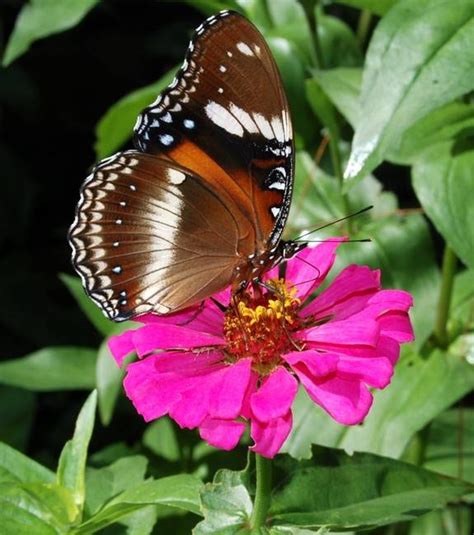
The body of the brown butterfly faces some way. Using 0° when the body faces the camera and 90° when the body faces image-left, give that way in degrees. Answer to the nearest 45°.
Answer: approximately 270°

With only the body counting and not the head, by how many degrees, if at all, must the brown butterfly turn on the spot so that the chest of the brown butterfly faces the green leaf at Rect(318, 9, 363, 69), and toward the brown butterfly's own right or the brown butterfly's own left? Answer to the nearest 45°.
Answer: approximately 45° to the brown butterfly's own left

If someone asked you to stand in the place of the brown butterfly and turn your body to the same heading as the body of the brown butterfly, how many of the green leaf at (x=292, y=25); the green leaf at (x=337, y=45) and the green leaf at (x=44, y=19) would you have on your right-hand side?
0

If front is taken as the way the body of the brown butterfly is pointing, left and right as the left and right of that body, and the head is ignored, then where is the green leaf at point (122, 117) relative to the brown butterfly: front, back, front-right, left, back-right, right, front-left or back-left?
left
